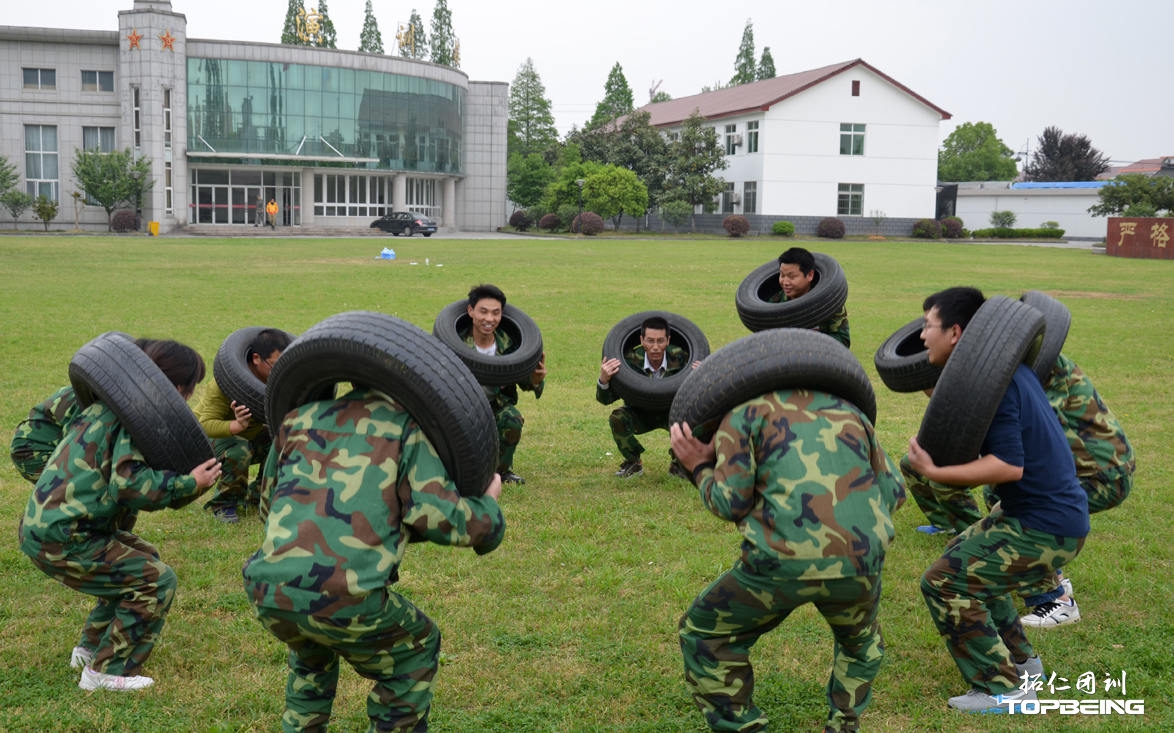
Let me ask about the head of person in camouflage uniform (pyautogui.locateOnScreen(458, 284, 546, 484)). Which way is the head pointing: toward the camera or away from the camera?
toward the camera

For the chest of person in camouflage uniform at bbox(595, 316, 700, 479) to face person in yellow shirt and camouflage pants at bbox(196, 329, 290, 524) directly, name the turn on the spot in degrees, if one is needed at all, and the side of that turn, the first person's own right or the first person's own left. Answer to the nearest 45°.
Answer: approximately 45° to the first person's own right

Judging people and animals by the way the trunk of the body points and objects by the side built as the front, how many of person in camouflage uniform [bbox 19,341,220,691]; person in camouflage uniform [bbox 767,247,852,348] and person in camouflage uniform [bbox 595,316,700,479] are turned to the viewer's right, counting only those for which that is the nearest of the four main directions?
1

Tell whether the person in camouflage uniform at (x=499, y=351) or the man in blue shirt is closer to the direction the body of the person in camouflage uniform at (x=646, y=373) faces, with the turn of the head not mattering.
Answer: the man in blue shirt

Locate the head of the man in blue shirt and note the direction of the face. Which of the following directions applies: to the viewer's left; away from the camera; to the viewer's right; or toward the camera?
to the viewer's left

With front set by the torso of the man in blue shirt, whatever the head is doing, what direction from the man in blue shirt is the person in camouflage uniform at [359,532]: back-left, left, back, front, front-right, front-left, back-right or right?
front-left

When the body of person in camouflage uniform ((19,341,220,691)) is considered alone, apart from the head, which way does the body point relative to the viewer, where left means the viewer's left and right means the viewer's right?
facing to the right of the viewer

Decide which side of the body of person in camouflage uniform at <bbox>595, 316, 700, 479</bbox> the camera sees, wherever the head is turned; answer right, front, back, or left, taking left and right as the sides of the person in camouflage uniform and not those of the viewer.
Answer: front

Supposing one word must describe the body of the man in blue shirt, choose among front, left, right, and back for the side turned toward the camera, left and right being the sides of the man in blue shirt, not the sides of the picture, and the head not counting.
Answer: left

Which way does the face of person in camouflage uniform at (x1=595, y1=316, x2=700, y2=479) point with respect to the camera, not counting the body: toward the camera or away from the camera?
toward the camera

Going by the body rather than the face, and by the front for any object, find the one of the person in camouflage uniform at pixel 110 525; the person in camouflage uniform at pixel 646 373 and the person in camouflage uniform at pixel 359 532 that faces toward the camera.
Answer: the person in camouflage uniform at pixel 646 373
